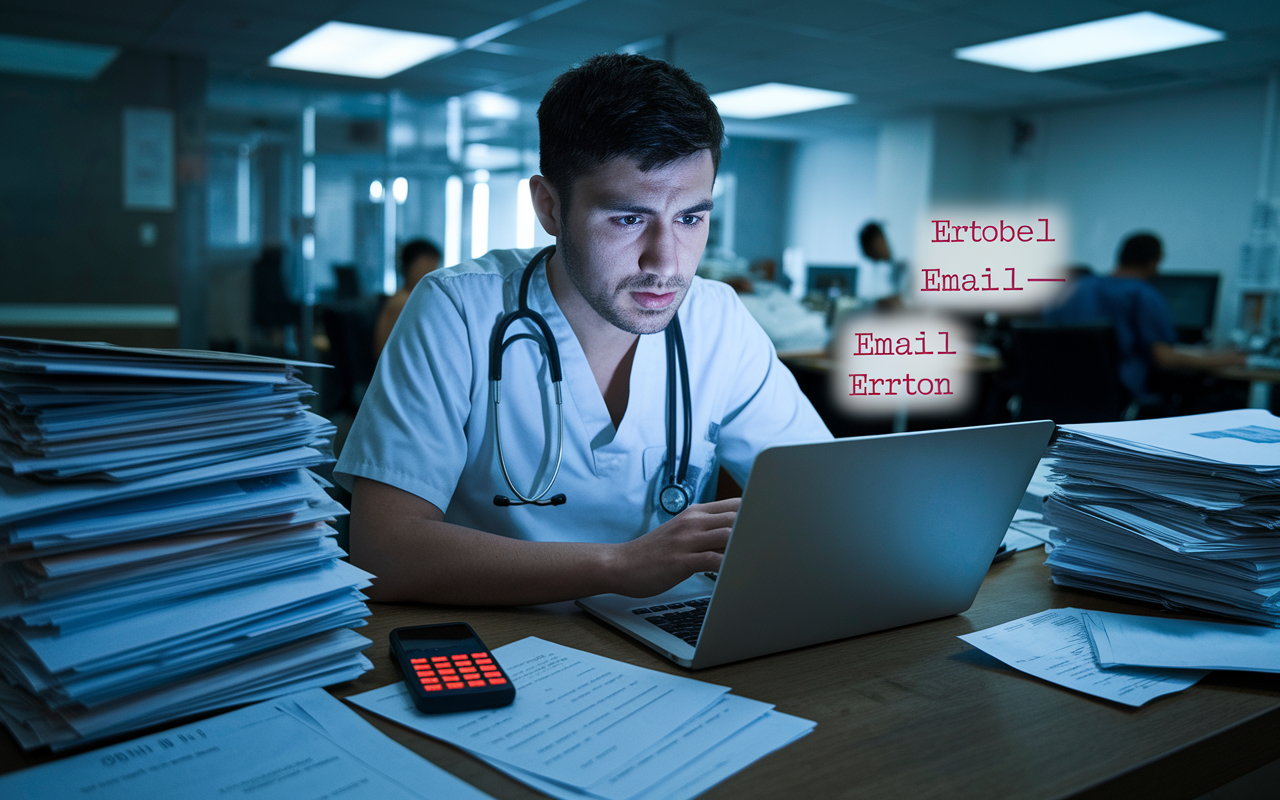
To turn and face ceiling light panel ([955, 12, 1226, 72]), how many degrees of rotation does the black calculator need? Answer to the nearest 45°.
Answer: approximately 135° to its left

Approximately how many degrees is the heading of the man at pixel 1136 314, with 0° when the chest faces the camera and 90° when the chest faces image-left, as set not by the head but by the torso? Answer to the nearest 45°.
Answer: approximately 225°

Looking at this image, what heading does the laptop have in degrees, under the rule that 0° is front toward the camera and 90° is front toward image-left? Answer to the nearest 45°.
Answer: approximately 135°

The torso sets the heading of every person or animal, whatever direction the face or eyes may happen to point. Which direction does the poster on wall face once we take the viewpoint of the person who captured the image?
facing the viewer

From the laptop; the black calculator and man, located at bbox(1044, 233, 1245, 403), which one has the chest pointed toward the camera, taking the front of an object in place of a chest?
the black calculator

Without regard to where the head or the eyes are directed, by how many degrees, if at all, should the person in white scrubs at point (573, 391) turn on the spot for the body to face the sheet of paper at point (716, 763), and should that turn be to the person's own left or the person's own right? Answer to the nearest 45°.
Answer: approximately 45° to the person's own right

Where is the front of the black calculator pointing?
toward the camera

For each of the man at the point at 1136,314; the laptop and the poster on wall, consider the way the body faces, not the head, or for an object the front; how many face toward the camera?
1

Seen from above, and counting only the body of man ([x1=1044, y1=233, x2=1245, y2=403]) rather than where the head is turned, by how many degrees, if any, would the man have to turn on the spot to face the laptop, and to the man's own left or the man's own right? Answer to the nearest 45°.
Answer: approximately 135° to the man's own right

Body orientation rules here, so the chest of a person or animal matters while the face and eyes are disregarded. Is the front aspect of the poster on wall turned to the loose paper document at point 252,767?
yes

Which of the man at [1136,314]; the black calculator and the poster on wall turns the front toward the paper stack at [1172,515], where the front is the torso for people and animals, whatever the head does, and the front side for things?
the poster on wall

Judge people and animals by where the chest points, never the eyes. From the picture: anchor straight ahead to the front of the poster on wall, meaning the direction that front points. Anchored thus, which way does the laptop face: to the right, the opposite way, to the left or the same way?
the opposite way

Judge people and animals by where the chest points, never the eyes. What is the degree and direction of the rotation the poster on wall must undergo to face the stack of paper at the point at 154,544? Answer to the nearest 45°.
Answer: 0° — it already faces it

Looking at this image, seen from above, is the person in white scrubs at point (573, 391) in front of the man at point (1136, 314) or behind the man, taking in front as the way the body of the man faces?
behind

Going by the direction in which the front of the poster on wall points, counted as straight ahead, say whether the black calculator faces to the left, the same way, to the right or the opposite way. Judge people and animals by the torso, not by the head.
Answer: the same way

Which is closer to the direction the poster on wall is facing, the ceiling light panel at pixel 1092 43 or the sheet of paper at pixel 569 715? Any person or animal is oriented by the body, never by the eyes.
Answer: the sheet of paper

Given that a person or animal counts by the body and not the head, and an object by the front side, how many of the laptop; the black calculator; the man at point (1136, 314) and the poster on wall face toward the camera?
2
